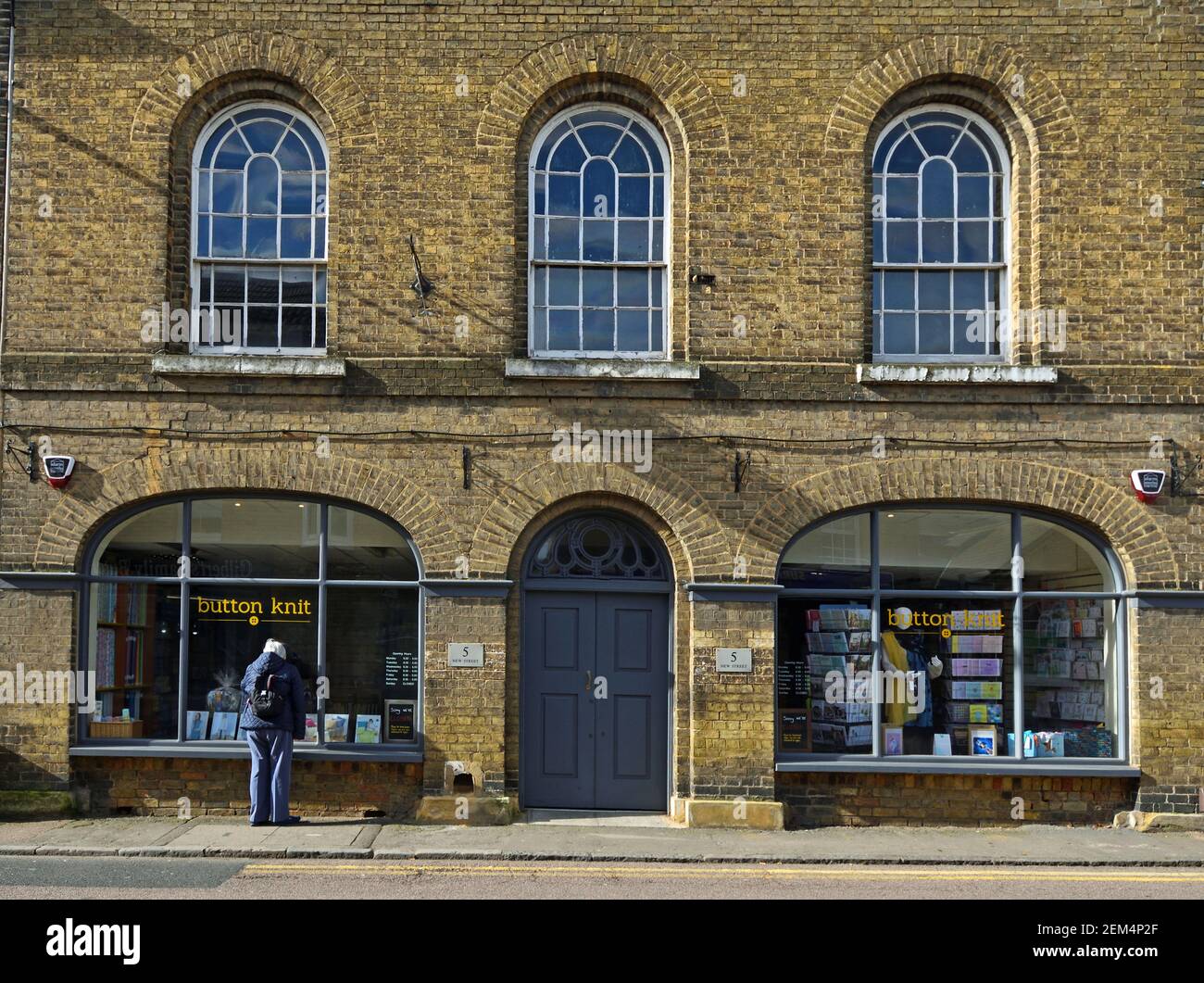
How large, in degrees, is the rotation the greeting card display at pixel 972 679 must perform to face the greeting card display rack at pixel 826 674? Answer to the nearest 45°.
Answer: approximately 90° to its right

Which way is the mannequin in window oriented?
toward the camera

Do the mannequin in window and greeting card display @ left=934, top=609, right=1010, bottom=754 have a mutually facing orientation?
no

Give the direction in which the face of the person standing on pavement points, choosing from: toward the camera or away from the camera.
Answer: away from the camera

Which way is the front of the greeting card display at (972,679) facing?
toward the camera

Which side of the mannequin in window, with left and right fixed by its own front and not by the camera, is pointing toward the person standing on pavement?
right

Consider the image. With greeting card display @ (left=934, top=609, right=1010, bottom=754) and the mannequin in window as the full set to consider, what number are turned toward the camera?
2

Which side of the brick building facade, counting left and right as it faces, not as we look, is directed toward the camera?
front

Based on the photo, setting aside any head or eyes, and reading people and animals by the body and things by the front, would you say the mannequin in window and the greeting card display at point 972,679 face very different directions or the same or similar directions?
same or similar directions

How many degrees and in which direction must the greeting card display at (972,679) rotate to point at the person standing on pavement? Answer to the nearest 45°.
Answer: approximately 90° to its right
